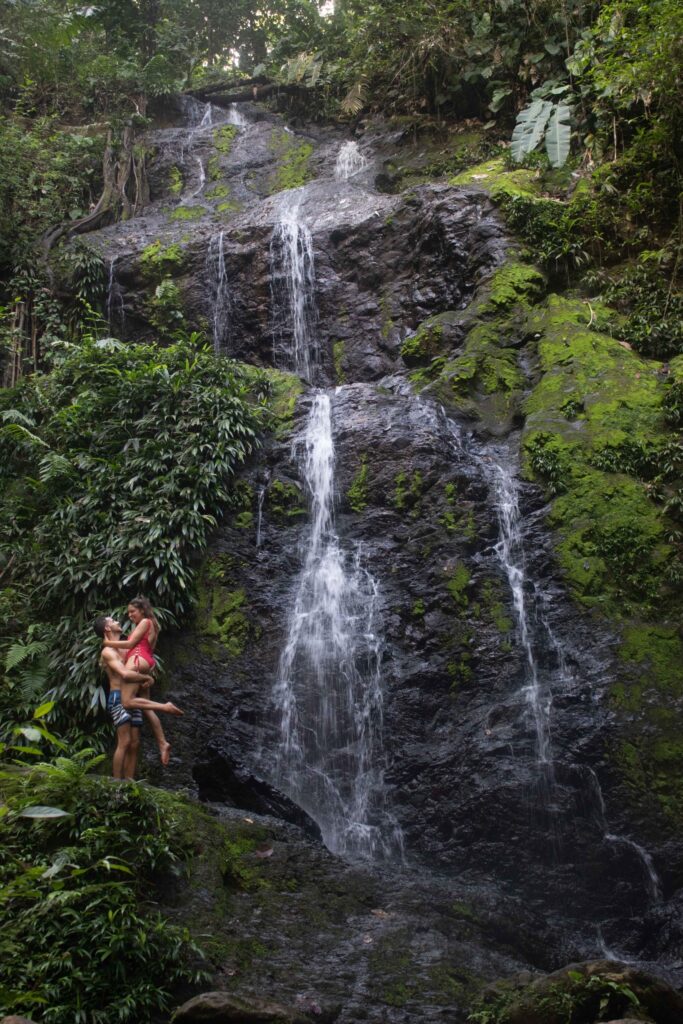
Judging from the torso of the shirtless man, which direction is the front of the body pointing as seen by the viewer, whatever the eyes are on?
to the viewer's right

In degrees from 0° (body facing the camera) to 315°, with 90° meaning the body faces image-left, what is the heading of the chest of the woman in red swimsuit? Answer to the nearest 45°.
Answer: approximately 90°

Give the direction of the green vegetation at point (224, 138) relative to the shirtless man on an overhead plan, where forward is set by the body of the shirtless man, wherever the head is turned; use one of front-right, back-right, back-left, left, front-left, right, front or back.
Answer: left

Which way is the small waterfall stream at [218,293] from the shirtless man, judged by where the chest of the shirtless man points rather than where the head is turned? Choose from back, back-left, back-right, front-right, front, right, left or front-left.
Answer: left

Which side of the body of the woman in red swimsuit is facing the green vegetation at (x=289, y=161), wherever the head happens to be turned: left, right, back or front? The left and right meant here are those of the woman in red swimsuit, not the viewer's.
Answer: right

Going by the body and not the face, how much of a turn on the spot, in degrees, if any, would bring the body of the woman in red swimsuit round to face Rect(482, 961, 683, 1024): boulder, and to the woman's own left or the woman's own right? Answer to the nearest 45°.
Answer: approximately 135° to the woman's own left

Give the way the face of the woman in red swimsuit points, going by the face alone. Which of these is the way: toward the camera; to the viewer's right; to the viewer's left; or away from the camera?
to the viewer's left

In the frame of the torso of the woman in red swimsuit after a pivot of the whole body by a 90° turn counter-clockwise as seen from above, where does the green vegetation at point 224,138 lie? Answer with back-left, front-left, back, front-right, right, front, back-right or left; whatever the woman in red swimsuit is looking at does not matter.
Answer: back

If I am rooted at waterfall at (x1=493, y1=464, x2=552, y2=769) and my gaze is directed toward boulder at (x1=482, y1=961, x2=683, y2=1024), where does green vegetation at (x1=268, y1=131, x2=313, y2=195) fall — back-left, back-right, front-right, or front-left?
back-right
